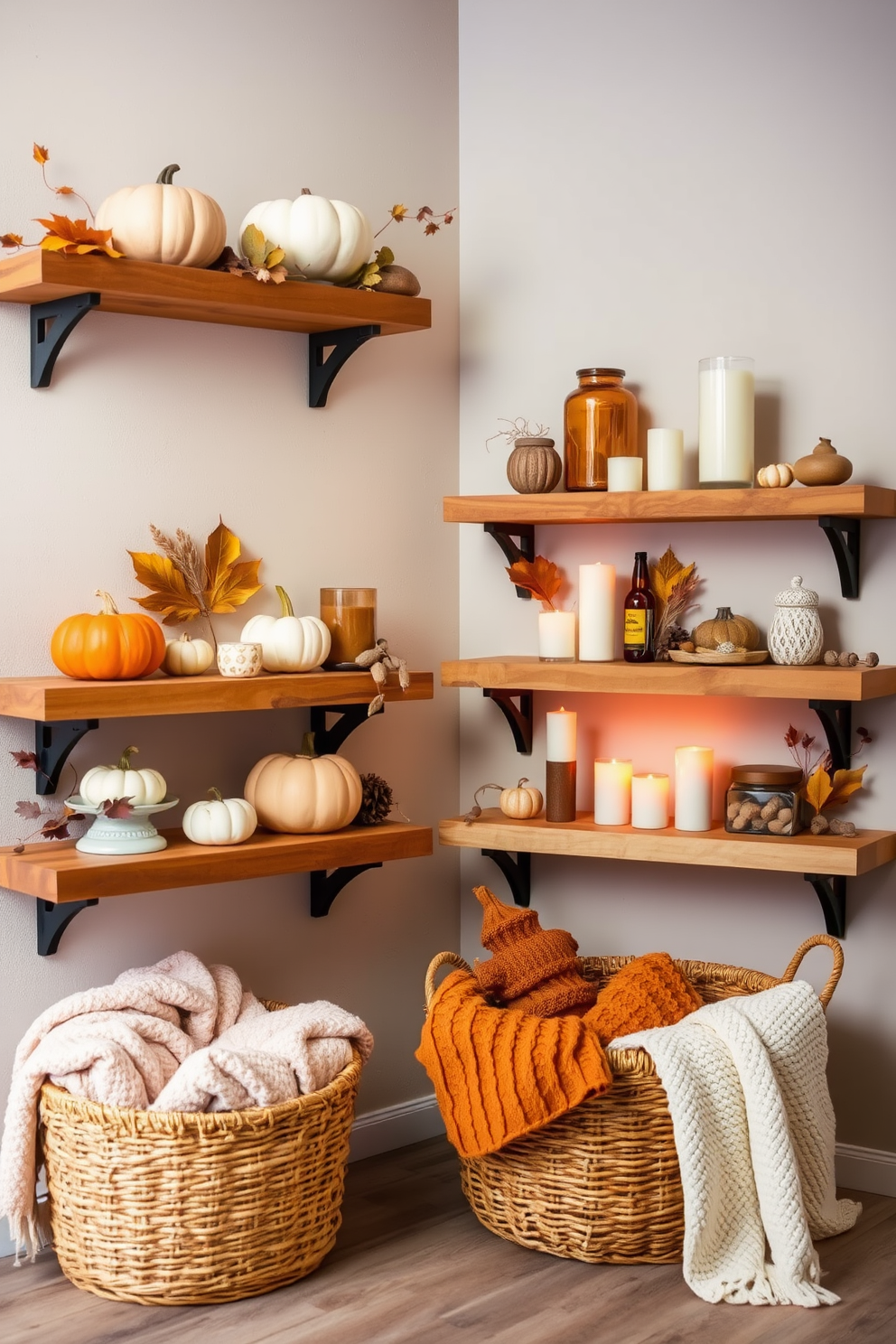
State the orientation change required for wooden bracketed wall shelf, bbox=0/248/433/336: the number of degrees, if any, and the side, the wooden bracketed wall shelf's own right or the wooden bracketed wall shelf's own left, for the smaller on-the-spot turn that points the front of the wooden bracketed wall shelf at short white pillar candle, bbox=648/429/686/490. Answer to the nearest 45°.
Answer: approximately 45° to the wooden bracketed wall shelf's own left

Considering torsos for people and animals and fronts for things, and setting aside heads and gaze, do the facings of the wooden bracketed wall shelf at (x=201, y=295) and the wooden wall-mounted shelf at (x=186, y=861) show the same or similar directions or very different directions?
same or similar directions

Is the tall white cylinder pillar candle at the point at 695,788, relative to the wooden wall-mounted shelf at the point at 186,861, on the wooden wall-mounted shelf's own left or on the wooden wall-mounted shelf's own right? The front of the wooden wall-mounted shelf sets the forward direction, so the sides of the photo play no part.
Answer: on the wooden wall-mounted shelf's own left

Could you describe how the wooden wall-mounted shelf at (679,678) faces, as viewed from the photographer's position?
facing the viewer and to the left of the viewer

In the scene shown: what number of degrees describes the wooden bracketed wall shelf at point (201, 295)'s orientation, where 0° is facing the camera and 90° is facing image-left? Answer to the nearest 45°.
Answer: approximately 315°

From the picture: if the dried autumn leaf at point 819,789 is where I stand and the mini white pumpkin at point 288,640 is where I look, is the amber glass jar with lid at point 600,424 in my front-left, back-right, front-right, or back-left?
front-right
